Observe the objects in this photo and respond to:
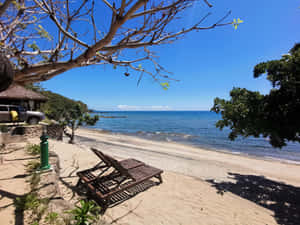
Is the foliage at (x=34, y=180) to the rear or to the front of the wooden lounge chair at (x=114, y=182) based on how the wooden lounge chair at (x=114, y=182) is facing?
to the rear

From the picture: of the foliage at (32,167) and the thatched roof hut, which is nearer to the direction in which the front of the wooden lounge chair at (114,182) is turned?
the thatched roof hut

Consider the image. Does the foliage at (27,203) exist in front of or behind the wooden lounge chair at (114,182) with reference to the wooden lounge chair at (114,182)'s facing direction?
behind

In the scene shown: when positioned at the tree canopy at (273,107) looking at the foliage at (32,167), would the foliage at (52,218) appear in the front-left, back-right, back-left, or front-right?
front-left

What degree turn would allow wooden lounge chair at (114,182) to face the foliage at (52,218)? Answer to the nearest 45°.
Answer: approximately 135° to its right

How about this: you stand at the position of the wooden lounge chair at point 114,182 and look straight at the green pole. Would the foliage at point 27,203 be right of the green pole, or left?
left

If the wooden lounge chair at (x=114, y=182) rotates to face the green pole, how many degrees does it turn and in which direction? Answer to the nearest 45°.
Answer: approximately 135° to its left

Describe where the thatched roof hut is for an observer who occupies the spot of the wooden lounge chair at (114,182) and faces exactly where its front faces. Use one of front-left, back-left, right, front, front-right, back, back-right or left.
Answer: left

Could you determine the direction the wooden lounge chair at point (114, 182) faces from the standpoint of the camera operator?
facing away from the viewer and to the right of the viewer
